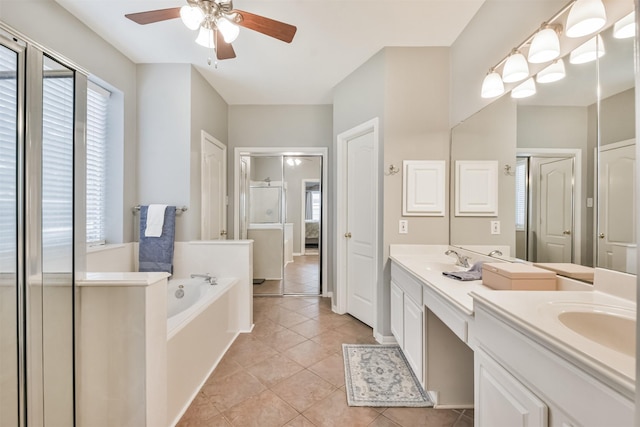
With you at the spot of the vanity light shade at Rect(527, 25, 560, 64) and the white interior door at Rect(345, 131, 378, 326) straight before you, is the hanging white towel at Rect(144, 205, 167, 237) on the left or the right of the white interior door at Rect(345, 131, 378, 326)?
left

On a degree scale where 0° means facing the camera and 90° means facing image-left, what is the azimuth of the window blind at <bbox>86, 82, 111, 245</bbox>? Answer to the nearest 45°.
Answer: approximately 270°

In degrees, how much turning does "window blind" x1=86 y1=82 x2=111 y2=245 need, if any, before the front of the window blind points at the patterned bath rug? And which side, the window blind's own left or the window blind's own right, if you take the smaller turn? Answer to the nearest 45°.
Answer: approximately 45° to the window blind's own right

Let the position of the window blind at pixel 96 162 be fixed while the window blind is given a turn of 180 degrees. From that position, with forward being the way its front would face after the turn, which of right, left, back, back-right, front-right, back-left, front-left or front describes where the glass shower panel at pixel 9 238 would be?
left

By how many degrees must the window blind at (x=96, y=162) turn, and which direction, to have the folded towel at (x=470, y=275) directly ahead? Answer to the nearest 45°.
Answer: approximately 45° to its right

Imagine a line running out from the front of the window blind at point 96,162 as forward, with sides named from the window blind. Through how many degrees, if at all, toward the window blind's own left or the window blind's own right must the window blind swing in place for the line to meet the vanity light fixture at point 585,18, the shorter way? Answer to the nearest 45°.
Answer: approximately 45° to the window blind's own right
